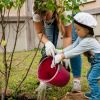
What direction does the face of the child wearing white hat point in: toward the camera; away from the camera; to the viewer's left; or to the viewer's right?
to the viewer's left

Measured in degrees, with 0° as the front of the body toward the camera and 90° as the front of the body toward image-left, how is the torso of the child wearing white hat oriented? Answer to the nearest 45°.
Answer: approximately 90°
